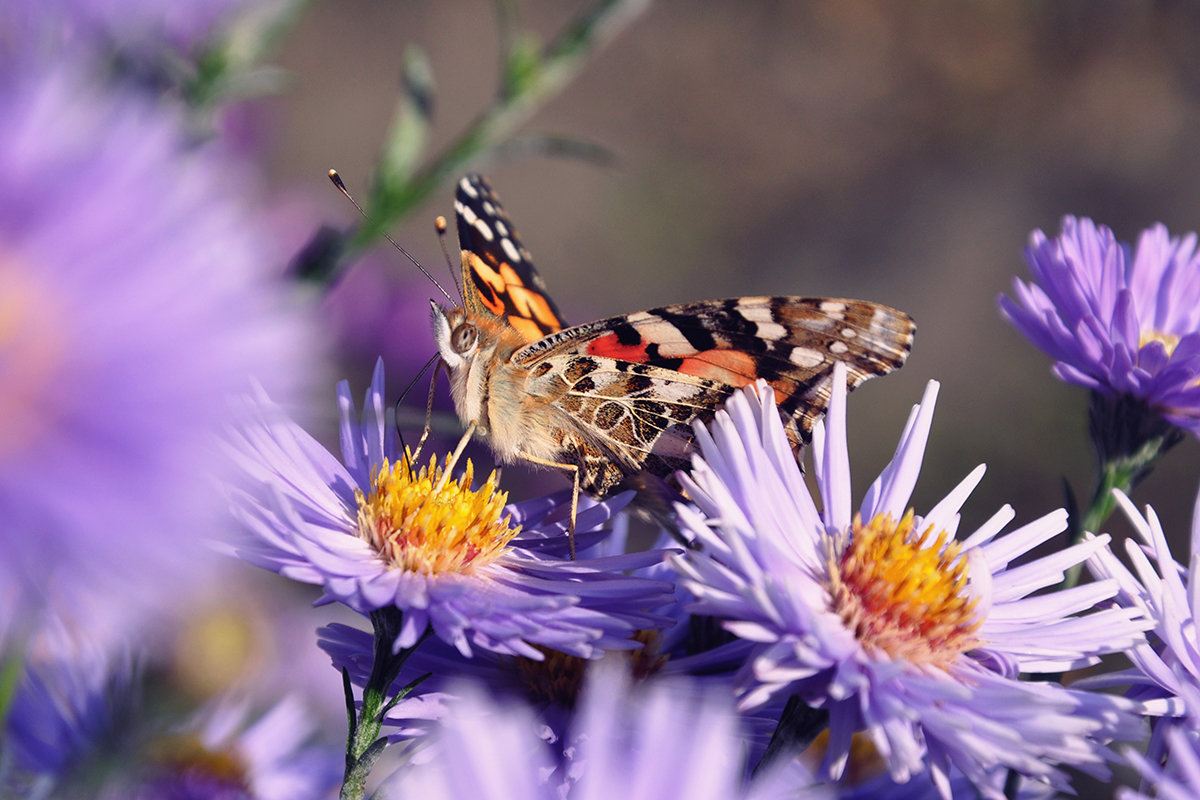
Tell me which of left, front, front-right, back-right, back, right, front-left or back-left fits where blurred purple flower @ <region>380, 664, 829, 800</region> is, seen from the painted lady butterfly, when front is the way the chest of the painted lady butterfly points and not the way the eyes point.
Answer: left

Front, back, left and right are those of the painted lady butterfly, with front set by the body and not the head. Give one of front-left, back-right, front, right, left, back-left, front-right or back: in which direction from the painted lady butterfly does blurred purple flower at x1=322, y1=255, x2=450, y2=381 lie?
front-right

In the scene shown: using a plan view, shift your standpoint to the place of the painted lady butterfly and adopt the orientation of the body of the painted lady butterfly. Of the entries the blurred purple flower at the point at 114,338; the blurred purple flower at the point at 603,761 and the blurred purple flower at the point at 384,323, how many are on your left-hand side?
2

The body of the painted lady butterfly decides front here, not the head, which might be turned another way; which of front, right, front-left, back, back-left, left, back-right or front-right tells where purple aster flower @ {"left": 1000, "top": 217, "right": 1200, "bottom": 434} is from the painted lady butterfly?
back

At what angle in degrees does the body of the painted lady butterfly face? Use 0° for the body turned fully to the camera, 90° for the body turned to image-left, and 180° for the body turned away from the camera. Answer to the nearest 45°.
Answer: approximately 90°

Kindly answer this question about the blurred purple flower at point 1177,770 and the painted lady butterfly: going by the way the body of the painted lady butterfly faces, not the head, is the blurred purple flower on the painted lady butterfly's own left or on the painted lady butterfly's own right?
on the painted lady butterfly's own left

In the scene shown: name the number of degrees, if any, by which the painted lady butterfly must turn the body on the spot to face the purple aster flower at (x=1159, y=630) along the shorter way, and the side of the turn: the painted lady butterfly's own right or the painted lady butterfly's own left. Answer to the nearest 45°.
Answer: approximately 135° to the painted lady butterfly's own left

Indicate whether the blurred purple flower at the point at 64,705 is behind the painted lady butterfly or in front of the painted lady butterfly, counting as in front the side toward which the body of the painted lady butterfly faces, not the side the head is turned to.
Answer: in front

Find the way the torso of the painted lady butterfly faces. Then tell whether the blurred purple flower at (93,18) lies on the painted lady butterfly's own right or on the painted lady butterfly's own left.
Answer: on the painted lady butterfly's own left
